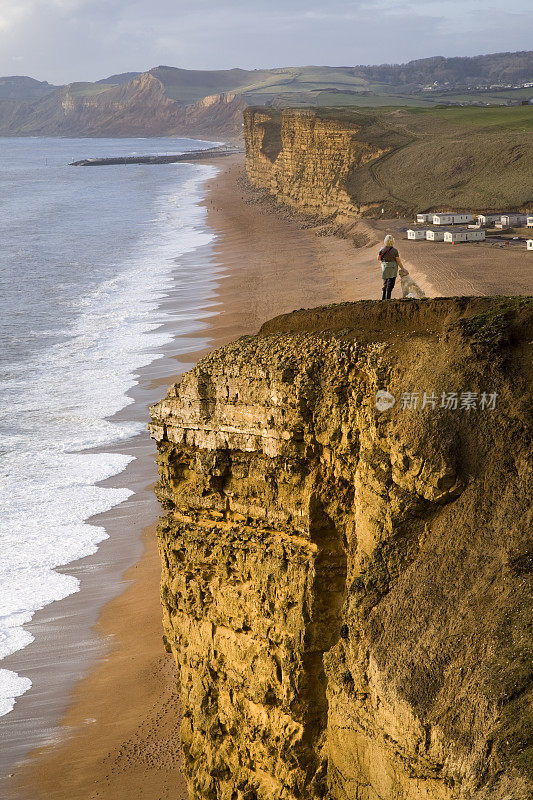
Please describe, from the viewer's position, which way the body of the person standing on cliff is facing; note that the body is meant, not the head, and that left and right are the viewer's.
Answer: facing away from the viewer
